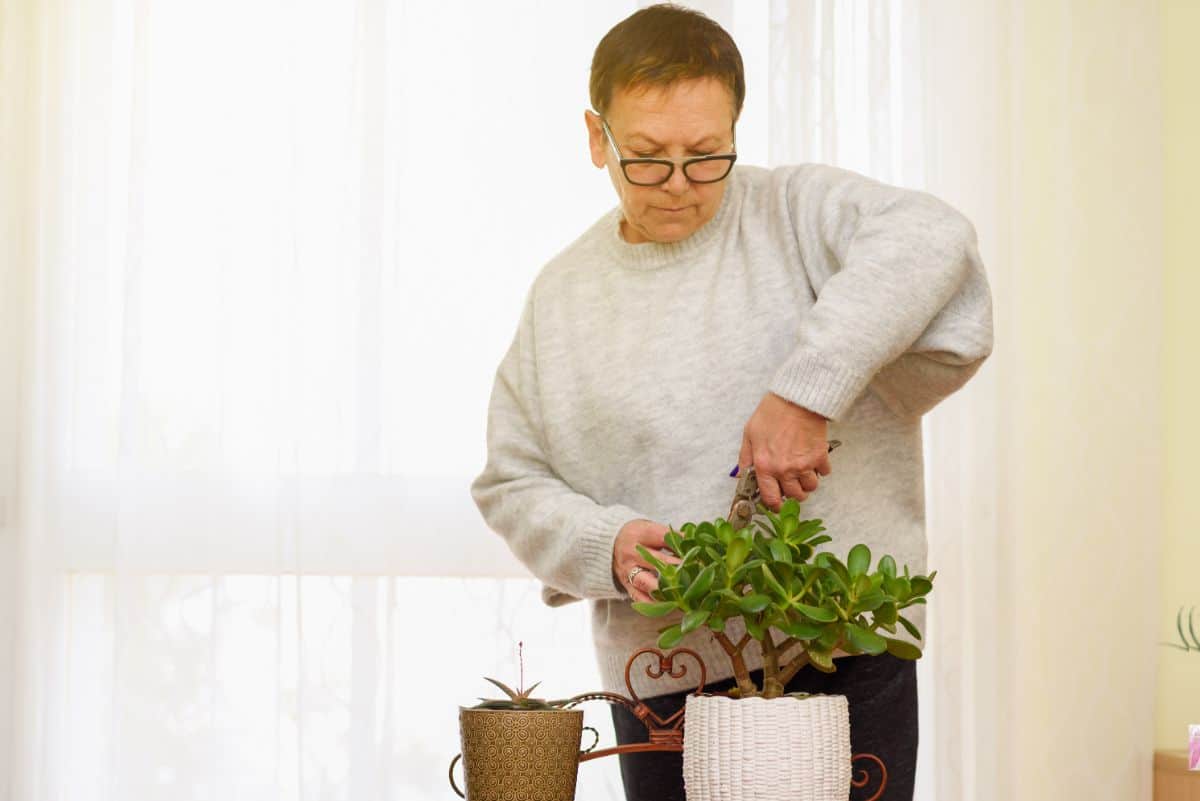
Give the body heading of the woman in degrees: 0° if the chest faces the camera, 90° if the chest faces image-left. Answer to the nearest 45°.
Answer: approximately 0°
